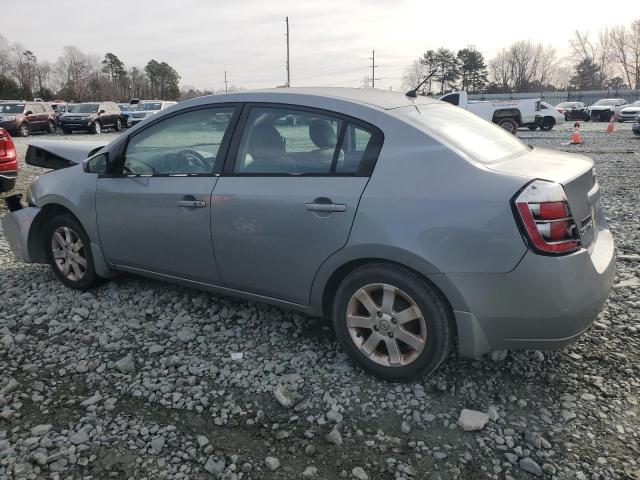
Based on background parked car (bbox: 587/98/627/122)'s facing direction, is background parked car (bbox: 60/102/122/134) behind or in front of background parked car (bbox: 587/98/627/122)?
in front

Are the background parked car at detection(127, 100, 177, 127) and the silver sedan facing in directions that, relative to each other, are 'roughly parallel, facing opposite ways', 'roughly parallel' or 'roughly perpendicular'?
roughly perpendicular

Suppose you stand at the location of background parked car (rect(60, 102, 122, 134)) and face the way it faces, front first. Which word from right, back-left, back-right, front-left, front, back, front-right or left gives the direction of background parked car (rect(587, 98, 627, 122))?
back-left

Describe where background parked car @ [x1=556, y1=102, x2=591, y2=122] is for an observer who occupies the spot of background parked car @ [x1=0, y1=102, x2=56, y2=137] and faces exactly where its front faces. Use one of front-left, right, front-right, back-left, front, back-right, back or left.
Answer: back-left

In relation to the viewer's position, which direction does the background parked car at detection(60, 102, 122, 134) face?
facing the viewer and to the left of the viewer

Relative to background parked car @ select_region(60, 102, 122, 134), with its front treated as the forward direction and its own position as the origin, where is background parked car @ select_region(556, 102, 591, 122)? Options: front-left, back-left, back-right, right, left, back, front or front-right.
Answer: back-left

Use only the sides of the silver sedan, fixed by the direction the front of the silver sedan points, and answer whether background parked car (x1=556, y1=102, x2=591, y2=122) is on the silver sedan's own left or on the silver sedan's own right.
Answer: on the silver sedan's own right

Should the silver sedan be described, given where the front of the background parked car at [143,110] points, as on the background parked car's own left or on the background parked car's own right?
on the background parked car's own left

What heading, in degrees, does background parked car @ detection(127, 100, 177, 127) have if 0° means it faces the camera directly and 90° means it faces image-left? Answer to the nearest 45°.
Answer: approximately 45°

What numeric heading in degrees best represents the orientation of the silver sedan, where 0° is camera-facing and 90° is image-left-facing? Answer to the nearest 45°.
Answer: approximately 135°

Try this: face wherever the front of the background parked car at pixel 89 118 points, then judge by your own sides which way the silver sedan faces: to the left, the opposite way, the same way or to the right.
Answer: to the right
